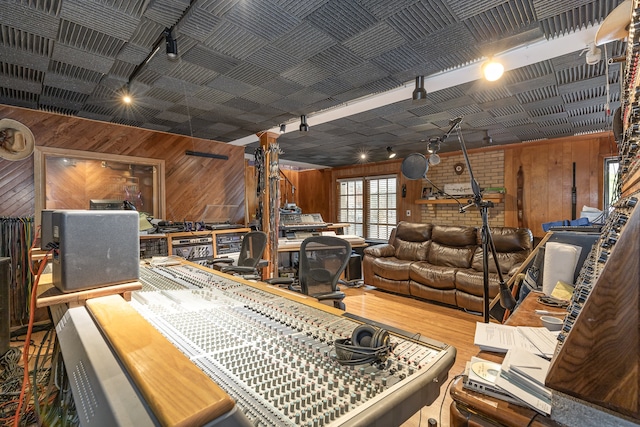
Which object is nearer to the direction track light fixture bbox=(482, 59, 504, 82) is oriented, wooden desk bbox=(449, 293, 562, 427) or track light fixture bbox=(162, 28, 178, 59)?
the wooden desk

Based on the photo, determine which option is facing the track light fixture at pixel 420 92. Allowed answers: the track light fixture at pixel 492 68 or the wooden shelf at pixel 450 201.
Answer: the wooden shelf

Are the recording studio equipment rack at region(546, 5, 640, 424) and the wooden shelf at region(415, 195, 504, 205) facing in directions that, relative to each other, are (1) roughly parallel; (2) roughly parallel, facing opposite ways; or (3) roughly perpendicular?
roughly perpendicular

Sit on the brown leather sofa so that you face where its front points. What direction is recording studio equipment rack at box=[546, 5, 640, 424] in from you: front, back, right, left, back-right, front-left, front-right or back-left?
front-left

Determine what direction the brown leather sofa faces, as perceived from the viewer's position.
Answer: facing the viewer and to the left of the viewer

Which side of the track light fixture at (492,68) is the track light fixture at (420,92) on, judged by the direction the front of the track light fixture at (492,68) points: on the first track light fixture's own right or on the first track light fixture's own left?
on the first track light fixture's own right

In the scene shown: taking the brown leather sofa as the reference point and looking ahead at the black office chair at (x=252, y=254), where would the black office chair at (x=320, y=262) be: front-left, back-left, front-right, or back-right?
front-left

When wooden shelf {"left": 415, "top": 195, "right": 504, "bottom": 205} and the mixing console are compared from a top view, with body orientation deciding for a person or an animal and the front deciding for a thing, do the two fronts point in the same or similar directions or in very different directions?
very different directions

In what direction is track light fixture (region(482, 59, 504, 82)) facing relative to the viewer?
toward the camera

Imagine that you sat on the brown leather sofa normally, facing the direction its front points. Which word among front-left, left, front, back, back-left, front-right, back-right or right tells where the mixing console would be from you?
front-left

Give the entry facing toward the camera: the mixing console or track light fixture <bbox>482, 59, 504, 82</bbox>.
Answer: the track light fixture

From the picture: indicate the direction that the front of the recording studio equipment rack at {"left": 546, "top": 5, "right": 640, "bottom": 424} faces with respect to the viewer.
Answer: facing to the left of the viewer

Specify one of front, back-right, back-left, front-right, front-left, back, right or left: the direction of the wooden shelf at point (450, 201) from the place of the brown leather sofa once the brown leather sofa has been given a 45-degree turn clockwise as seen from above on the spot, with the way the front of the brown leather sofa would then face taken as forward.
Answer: right

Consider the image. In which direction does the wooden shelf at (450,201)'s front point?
toward the camera

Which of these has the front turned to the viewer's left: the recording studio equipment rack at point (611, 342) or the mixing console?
the recording studio equipment rack
